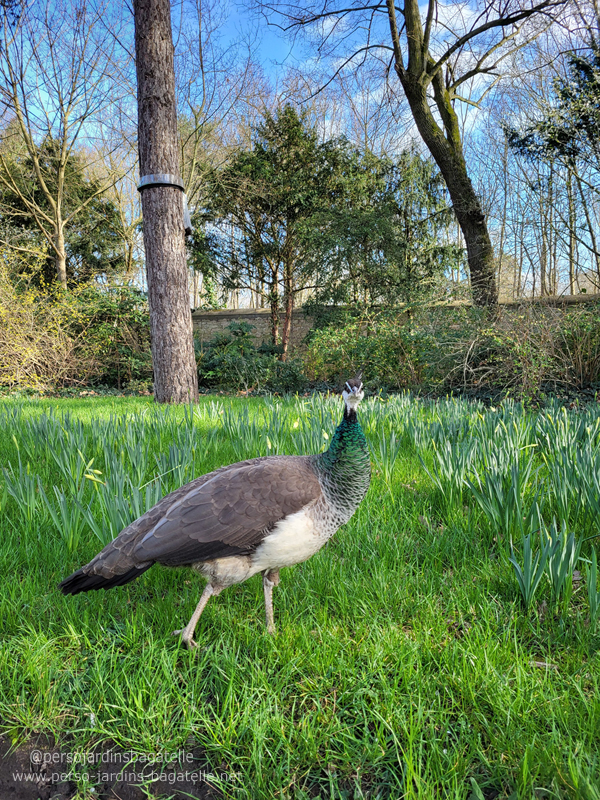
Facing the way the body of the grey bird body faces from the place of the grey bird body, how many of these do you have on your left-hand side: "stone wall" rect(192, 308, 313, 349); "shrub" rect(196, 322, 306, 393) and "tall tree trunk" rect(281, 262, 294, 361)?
3

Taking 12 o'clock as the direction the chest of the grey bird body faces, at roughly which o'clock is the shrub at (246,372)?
The shrub is roughly at 9 o'clock from the grey bird body.

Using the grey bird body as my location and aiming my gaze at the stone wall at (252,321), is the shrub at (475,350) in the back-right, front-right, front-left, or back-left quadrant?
front-right

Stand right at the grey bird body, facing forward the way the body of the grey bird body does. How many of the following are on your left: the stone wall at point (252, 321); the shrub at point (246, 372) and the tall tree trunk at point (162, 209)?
3

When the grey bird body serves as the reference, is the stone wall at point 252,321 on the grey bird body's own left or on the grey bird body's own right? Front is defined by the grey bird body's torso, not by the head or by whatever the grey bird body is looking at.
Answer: on the grey bird body's own left

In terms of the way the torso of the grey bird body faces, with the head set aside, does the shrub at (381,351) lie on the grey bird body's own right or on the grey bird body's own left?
on the grey bird body's own left

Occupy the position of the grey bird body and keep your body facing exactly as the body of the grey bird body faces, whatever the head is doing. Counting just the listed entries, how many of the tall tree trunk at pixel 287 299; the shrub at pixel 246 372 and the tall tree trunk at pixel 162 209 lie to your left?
3

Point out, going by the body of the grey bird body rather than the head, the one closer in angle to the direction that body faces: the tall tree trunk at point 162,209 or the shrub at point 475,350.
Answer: the shrub

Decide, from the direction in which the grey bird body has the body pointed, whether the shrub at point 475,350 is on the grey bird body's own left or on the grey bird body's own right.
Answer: on the grey bird body's own left

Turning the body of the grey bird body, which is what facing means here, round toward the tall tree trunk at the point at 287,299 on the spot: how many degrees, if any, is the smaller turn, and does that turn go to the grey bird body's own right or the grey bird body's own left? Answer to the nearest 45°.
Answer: approximately 90° to the grey bird body's own left

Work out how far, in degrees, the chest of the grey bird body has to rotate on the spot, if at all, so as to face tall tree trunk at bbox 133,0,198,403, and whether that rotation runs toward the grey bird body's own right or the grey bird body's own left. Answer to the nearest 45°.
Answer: approximately 90° to the grey bird body's own left

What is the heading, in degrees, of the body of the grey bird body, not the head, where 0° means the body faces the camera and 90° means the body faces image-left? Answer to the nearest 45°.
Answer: approximately 270°
